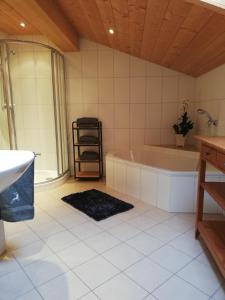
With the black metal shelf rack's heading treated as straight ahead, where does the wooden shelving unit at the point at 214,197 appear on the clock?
The wooden shelving unit is roughly at 11 o'clock from the black metal shelf rack.

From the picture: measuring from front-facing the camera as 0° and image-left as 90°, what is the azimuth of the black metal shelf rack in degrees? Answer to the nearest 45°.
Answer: approximately 0°

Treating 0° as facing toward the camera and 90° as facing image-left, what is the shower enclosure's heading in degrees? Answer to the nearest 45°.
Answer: approximately 315°

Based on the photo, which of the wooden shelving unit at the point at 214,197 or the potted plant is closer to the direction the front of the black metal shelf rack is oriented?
the wooden shelving unit

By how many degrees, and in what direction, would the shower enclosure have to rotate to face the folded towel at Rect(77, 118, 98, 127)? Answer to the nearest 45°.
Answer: approximately 45° to its left

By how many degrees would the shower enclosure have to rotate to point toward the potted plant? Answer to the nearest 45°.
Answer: approximately 45° to its left
